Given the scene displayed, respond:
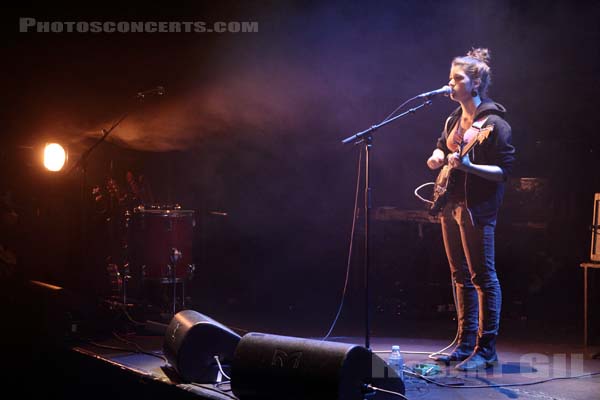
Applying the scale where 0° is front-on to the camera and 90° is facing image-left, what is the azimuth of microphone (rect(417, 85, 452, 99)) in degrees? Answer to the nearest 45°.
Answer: approximately 270°

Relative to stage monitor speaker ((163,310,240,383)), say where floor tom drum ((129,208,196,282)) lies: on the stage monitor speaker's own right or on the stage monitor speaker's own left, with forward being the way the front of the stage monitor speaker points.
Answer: on the stage monitor speaker's own left

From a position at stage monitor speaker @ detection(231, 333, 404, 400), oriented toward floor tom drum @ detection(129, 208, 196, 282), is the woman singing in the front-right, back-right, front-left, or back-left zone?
front-right

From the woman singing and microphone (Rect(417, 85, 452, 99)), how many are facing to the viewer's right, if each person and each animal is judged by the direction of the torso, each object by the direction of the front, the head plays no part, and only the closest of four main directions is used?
1

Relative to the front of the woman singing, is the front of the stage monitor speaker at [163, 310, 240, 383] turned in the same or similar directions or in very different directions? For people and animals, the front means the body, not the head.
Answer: very different directions

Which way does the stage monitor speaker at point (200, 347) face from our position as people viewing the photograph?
facing away from the viewer and to the right of the viewer

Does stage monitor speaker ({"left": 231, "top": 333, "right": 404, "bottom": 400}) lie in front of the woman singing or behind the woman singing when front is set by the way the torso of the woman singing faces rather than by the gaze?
in front

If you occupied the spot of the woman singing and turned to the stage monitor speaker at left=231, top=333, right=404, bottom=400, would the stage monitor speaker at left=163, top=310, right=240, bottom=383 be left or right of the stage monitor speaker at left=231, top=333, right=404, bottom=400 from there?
right

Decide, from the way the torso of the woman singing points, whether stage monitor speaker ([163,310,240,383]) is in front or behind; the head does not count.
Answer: in front

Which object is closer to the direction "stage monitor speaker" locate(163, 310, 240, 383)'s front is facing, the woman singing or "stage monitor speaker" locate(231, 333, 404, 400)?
the woman singing

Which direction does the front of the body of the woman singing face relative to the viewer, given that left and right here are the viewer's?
facing the viewer and to the left of the viewer
